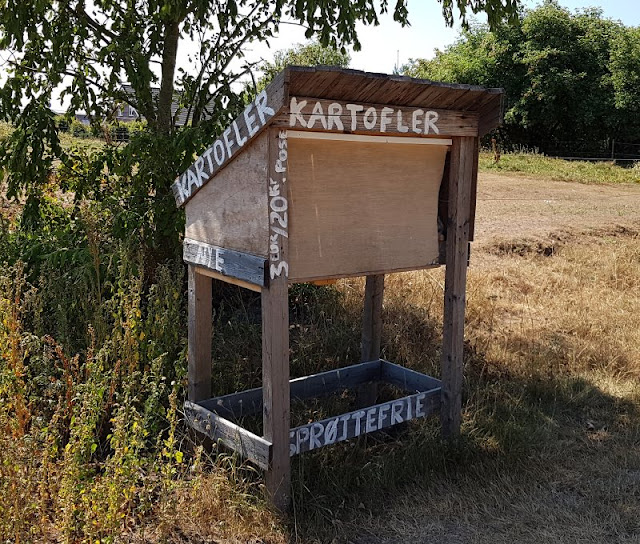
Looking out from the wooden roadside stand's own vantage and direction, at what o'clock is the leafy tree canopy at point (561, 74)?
The leafy tree canopy is roughly at 8 o'clock from the wooden roadside stand.

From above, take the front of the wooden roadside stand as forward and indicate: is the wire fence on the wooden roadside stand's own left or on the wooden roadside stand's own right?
on the wooden roadside stand's own left

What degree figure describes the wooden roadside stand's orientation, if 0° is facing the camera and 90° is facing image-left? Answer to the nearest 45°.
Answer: approximately 315°

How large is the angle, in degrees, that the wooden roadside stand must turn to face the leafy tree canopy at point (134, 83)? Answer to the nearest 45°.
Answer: approximately 180°

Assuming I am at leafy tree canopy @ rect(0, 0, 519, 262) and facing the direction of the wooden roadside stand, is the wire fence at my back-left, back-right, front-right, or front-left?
back-left

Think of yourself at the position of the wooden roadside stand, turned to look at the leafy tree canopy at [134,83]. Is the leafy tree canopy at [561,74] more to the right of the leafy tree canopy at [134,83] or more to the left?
right
